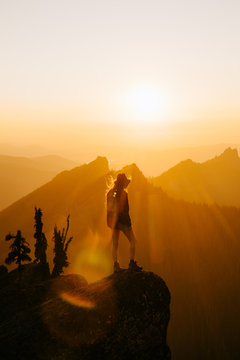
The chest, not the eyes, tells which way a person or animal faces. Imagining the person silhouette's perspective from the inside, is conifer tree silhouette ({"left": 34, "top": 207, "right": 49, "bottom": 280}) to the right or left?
on its left
